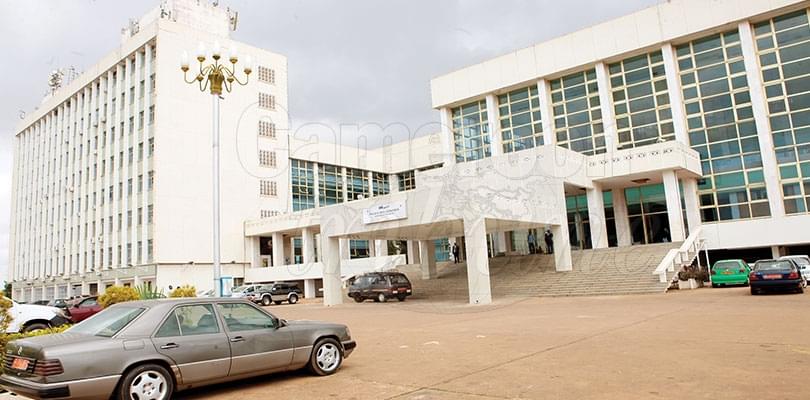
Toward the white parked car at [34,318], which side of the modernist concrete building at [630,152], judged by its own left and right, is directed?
front

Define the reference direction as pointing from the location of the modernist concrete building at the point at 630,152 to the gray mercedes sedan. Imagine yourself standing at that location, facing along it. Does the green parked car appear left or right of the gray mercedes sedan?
left

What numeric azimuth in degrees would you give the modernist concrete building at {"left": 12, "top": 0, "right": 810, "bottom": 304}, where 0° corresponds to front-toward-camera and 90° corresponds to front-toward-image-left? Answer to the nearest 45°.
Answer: approximately 45°

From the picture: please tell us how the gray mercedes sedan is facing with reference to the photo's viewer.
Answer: facing away from the viewer and to the right of the viewer

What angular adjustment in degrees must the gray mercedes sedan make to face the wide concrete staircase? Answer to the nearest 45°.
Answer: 0° — it already faces it

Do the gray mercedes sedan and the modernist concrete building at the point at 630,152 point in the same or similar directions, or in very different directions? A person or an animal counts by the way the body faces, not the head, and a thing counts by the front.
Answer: very different directions
